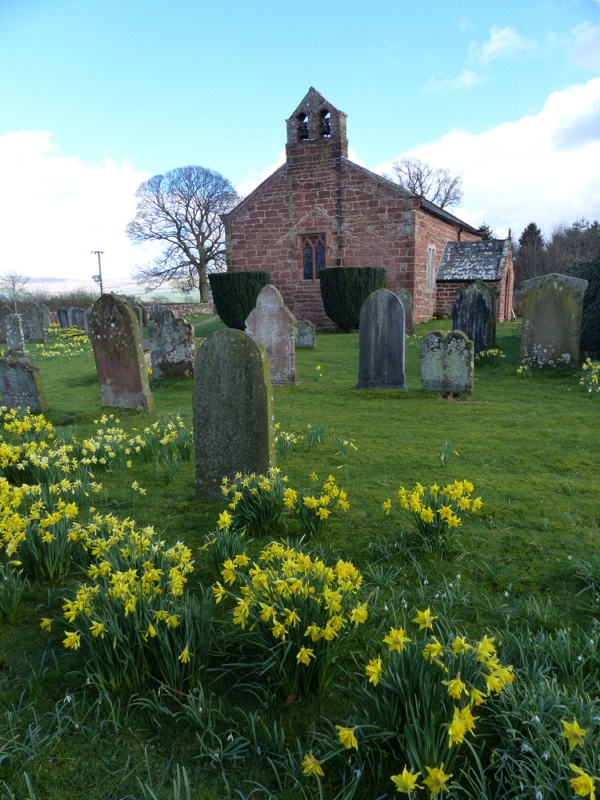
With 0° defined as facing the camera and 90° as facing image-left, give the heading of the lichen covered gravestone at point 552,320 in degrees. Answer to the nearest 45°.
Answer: approximately 0°

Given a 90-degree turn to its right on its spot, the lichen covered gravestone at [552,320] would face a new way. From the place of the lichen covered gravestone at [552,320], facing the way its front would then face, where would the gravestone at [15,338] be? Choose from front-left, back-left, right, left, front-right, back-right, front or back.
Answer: front

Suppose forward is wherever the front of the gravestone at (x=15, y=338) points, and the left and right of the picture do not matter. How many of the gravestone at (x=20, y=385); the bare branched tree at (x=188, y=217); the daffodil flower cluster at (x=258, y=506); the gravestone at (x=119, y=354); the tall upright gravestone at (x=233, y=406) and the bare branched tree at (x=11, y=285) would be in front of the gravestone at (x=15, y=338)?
4

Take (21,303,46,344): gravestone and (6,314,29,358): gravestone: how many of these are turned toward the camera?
2

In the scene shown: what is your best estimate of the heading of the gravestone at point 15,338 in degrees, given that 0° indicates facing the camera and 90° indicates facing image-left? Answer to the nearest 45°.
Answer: approximately 0°

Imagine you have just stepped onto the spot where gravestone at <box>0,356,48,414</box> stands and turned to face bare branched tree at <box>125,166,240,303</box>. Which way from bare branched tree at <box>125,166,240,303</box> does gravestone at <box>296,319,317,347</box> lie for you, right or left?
right

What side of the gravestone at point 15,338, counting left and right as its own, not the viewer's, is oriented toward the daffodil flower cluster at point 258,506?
front

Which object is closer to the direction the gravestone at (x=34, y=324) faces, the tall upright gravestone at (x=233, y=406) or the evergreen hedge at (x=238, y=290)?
the tall upright gravestone

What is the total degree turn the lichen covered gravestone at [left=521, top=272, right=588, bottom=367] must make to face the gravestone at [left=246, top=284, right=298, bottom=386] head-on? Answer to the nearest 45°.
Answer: approximately 45° to its right

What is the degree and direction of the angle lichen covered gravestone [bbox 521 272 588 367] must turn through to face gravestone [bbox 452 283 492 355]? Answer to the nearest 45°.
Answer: approximately 135° to its right

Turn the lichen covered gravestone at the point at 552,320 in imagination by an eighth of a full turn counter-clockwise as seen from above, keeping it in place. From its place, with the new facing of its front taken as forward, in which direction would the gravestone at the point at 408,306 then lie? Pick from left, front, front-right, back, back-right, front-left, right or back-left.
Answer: back

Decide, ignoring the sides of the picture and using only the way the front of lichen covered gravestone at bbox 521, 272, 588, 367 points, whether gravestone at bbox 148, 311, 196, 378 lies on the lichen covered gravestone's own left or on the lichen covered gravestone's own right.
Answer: on the lichen covered gravestone's own right

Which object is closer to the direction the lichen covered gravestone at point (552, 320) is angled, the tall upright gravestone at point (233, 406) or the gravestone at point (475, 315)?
the tall upright gravestone
